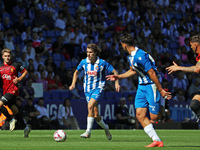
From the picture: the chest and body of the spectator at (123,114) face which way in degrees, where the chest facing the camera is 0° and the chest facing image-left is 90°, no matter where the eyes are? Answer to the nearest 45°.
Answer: approximately 315°

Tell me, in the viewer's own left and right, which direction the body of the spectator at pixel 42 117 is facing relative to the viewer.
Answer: facing the viewer and to the right of the viewer

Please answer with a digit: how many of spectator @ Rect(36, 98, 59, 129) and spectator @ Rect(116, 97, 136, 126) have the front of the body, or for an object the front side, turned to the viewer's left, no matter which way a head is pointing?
0

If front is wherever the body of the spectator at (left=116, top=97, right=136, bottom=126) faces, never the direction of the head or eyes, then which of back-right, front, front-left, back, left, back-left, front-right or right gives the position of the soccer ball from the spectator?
front-right

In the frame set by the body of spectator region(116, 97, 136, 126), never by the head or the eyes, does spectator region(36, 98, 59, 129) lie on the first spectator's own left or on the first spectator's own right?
on the first spectator's own right

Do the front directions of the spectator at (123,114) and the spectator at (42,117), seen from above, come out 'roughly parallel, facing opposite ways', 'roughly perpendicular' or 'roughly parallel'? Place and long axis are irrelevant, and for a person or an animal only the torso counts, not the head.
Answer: roughly parallel
